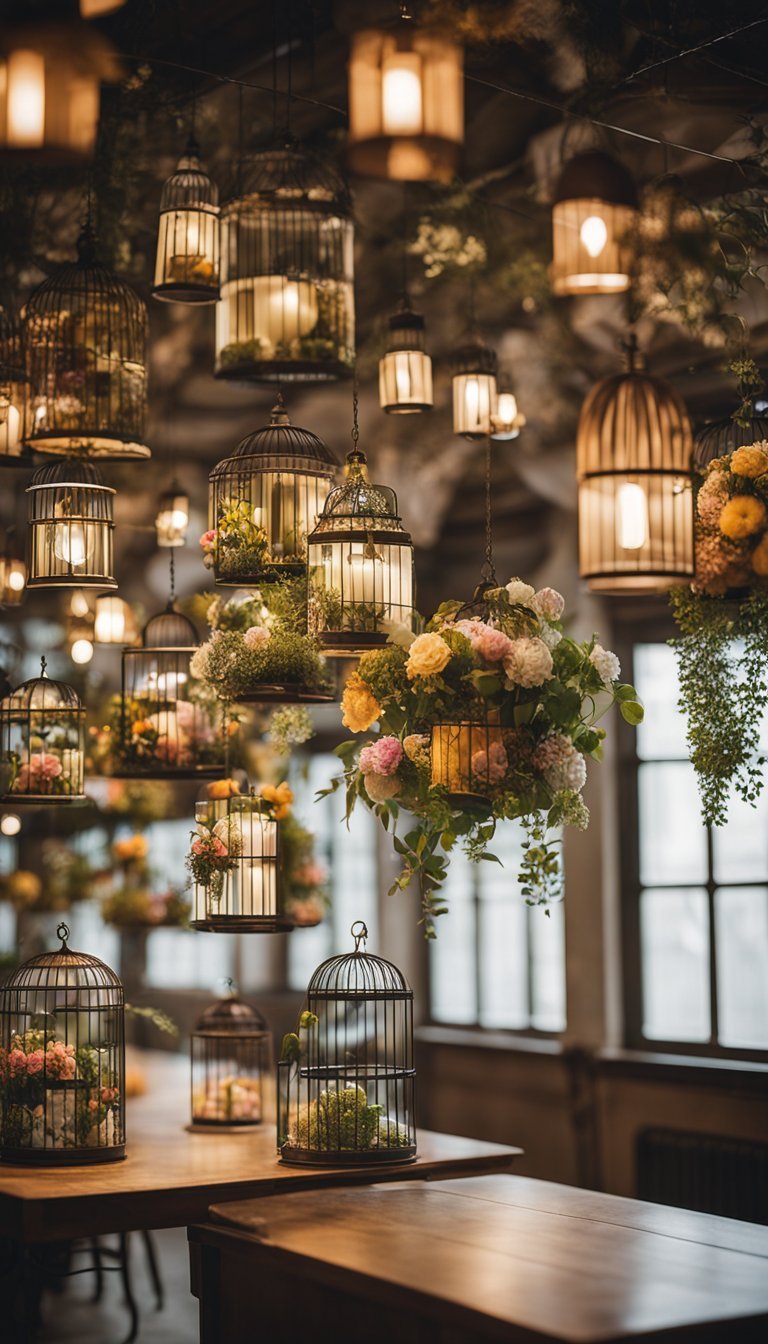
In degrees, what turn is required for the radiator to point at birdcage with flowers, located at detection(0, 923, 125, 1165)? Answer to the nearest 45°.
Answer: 0° — it already faces it

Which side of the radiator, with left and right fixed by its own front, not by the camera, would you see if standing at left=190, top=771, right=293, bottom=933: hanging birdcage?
front

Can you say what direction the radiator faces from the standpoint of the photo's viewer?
facing the viewer and to the left of the viewer

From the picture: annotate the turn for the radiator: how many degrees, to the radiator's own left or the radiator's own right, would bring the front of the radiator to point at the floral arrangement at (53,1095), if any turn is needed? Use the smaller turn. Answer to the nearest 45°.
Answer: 0° — it already faces it

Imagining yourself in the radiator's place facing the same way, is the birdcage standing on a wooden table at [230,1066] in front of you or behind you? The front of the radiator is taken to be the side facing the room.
in front

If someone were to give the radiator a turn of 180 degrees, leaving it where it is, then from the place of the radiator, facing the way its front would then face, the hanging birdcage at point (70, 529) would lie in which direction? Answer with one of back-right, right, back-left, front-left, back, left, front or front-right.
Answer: back

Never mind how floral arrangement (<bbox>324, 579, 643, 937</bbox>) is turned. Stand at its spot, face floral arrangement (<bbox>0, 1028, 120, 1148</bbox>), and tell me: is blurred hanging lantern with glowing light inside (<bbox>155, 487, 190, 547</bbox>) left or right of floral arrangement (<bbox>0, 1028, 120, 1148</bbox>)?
right

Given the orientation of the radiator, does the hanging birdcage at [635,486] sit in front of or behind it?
in front

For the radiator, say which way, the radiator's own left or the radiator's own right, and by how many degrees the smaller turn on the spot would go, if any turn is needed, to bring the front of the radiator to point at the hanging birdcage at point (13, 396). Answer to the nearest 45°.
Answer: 0° — it already faces it

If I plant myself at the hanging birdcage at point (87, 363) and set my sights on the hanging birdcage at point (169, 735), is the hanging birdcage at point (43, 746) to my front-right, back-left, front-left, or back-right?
front-left
